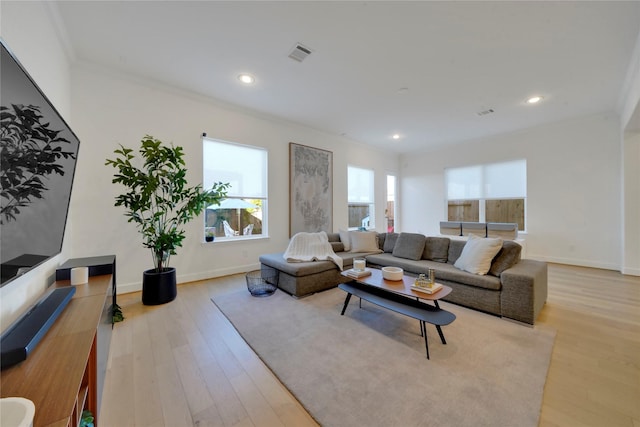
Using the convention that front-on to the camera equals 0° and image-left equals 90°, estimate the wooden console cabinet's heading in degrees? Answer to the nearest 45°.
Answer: approximately 270°

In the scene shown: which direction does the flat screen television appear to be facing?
to the viewer's right

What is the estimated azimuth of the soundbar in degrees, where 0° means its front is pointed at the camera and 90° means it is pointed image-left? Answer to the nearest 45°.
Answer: approximately 270°

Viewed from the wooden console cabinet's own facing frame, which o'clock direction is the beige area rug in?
The beige area rug is roughly at 1 o'clock from the wooden console cabinet.

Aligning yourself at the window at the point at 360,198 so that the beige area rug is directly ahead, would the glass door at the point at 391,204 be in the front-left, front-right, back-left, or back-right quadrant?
back-left

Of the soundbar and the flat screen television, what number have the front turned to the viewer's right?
2

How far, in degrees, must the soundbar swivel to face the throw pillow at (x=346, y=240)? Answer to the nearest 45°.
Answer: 0° — it already faces it
